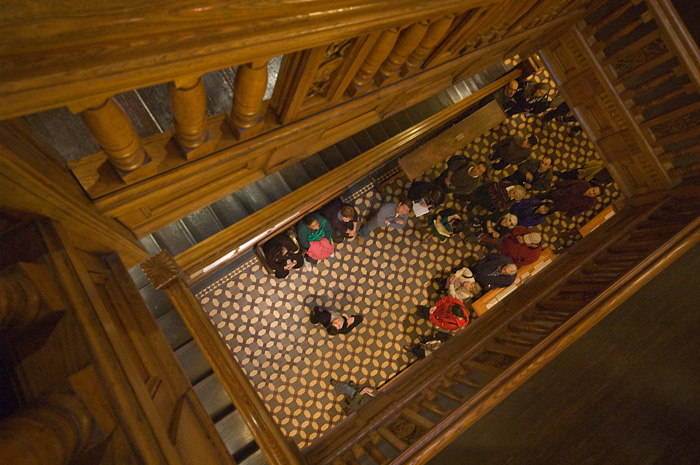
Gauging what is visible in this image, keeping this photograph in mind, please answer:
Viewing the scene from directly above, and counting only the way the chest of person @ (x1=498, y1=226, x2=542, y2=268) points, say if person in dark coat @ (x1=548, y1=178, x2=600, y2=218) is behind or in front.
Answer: behind

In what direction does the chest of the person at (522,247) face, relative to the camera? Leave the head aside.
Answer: to the viewer's left

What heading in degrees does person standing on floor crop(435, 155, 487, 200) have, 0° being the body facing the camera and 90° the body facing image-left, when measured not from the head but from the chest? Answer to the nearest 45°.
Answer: approximately 45°

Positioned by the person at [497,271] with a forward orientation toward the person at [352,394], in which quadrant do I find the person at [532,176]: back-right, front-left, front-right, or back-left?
back-right
